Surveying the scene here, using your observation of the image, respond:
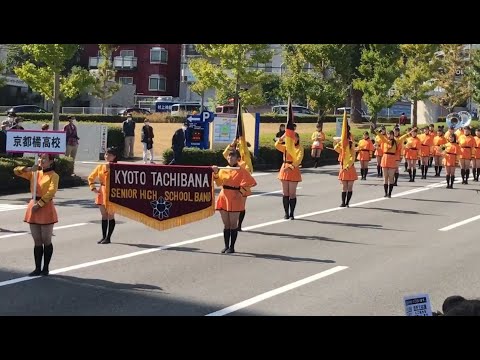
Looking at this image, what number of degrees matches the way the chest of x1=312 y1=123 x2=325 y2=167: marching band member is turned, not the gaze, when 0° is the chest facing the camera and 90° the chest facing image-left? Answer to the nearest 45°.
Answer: approximately 45°

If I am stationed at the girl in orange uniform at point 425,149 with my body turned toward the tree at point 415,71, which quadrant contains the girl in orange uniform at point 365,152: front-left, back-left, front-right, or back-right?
back-left

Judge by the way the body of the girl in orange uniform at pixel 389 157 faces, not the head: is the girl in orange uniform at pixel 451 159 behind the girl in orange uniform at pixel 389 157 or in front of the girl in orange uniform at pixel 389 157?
behind

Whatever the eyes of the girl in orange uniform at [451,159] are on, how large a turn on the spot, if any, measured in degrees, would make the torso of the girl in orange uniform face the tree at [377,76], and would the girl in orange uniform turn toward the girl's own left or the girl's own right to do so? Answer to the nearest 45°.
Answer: approximately 135° to the girl's own right

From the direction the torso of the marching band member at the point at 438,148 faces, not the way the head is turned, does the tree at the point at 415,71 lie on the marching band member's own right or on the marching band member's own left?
on the marching band member's own right

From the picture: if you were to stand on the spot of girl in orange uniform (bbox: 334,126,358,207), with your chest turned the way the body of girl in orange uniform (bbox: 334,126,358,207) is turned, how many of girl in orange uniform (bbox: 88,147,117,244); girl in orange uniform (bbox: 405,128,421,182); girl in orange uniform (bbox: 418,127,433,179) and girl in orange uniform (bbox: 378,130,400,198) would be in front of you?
1

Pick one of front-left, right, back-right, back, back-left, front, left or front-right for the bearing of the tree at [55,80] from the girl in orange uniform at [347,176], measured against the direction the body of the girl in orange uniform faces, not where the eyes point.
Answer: right

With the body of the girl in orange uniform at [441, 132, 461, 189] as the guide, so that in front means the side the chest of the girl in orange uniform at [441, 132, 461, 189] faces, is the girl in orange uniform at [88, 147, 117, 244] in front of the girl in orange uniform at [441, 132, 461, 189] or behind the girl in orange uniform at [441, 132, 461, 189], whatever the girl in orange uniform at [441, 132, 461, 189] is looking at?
in front

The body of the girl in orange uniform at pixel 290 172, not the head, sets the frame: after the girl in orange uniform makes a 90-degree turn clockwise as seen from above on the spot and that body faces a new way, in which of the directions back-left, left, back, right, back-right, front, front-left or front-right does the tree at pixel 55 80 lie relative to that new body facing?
front

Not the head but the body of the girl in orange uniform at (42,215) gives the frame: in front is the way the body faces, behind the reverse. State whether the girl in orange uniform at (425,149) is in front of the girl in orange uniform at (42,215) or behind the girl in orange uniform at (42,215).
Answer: behind

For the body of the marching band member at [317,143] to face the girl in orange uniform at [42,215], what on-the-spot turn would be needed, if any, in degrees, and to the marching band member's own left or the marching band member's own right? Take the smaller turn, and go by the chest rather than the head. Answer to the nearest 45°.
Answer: approximately 45° to the marching band member's own left

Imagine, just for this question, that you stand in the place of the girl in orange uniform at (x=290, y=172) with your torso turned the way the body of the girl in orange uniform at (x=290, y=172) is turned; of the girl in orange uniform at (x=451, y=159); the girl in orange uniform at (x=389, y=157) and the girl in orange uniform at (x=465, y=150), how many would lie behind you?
3

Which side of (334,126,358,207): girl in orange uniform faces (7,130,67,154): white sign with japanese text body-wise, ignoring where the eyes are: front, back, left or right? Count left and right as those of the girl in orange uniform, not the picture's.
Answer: front
